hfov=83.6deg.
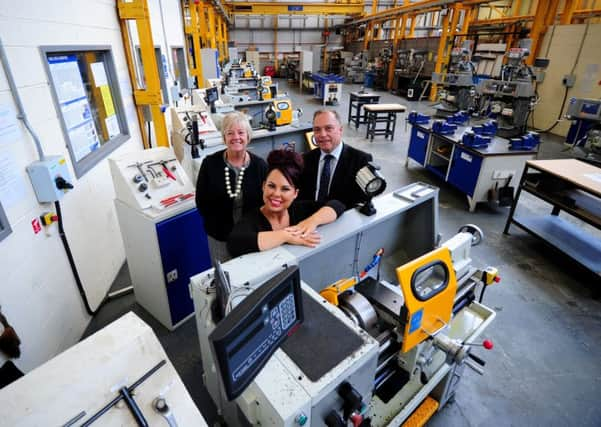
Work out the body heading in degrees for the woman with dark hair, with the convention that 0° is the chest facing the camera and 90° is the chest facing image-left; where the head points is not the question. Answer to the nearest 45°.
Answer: approximately 0°

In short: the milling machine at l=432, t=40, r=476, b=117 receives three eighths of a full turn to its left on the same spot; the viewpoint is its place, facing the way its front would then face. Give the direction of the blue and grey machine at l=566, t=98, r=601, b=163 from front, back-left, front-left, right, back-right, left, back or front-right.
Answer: front-right

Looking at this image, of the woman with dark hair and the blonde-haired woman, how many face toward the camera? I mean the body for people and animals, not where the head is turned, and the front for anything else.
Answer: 2

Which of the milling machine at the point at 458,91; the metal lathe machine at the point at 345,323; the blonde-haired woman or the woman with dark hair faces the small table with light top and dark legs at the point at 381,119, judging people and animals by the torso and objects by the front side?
the milling machine

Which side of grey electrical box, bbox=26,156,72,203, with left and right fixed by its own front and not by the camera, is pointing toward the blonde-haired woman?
front

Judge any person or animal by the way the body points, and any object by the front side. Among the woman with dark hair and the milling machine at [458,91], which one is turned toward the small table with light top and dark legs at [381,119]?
the milling machine

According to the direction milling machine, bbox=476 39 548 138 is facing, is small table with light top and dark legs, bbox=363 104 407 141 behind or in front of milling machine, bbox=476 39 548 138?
in front

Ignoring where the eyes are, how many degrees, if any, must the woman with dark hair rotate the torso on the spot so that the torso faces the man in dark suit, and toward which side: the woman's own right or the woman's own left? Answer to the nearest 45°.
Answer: approximately 135° to the woman's own left

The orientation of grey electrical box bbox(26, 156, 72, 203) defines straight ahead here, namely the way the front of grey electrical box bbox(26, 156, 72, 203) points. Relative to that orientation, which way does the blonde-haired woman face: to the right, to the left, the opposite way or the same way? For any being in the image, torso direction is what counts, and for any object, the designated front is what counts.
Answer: to the right

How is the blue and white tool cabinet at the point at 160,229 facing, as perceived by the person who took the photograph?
facing the viewer and to the right of the viewer

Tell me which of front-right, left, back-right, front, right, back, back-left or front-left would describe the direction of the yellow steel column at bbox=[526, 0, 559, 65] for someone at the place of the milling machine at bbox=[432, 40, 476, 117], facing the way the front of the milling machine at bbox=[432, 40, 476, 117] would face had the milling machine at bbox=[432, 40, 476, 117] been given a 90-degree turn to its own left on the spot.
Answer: left

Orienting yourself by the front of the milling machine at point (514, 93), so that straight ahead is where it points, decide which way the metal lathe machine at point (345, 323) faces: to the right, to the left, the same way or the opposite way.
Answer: to the left

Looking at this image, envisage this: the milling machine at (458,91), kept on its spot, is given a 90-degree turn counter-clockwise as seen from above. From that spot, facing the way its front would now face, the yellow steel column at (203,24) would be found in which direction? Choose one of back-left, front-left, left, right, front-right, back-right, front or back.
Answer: back-right
